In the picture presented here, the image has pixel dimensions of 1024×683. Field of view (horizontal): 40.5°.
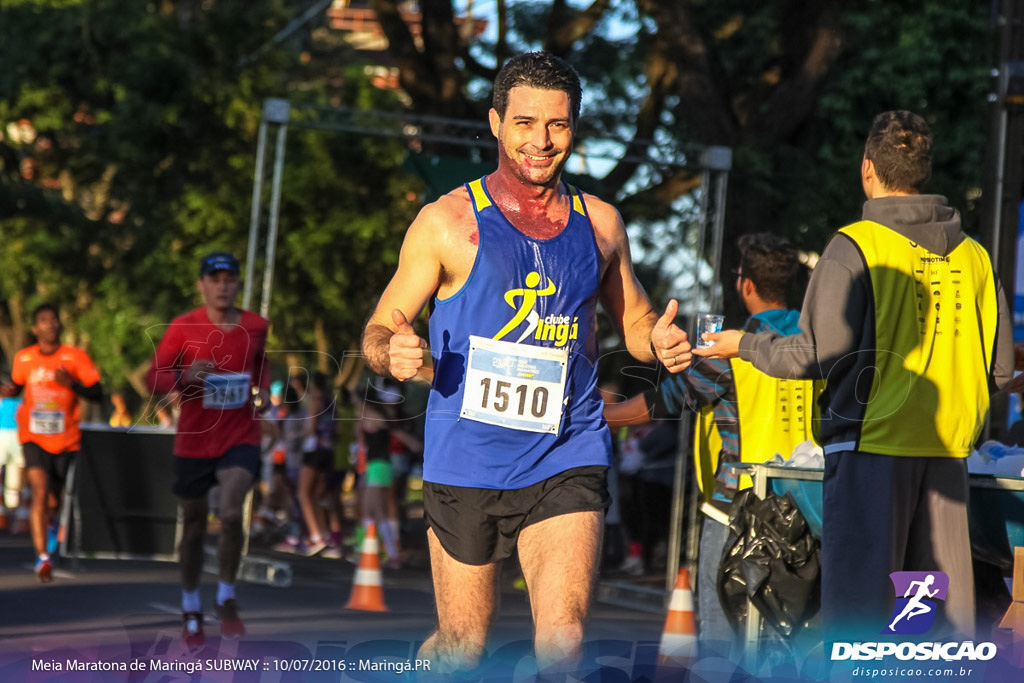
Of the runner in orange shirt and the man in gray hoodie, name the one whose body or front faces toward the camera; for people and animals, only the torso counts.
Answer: the runner in orange shirt

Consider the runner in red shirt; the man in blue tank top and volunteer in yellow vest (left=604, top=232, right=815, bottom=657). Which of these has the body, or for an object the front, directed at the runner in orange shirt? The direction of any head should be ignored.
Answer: the volunteer in yellow vest

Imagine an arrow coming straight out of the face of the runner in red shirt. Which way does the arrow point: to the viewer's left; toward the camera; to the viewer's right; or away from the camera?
toward the camera

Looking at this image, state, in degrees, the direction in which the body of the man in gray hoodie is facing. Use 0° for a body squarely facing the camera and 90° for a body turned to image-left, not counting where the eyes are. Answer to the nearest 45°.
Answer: approximately 135°

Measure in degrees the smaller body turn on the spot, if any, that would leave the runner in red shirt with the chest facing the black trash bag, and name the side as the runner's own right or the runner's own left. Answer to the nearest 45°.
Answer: approximately 45° to the runner's own left

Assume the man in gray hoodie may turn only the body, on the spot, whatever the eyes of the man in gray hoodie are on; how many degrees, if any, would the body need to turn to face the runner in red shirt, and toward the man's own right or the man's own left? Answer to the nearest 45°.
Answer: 0° — they already face them

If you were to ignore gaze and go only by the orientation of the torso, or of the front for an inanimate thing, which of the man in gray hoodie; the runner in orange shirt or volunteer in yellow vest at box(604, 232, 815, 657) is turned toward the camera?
the runner in orange shirt

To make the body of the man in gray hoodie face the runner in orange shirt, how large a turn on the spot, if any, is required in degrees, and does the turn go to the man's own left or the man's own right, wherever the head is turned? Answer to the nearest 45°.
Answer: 0° — they already face them

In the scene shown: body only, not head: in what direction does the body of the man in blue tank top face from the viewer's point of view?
toward the camera

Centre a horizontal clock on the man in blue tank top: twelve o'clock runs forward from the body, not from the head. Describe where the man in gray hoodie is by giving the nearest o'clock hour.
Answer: The man in gray hoodie is roughly at 8 o'clock from the man in blue tank top.

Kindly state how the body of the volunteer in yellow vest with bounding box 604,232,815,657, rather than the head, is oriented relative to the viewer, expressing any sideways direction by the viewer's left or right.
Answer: facing away from the viewer and to the left of the viewer

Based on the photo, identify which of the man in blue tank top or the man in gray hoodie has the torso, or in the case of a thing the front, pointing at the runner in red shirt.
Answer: the man in gray hoodie

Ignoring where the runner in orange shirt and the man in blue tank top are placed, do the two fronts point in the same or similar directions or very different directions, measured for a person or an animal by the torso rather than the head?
same or similar directions

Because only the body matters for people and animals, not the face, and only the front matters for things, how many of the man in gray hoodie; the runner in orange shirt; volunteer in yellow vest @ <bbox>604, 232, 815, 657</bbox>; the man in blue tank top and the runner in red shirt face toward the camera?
3

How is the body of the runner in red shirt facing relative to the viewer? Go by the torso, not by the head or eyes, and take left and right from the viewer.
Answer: facing the viewer

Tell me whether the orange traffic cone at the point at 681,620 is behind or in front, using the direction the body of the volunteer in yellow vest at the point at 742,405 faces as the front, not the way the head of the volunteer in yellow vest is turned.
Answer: in front

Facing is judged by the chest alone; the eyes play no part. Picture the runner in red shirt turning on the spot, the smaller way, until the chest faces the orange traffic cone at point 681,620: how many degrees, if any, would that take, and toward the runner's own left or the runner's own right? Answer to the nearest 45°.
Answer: approximately 90° to the runner's own left
